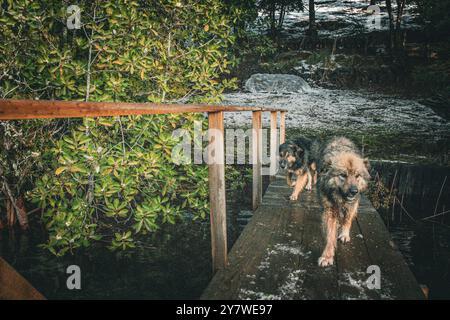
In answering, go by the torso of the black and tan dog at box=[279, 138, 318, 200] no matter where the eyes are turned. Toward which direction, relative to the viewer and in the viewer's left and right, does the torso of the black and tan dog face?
facing the viewer and to the left of the viewer

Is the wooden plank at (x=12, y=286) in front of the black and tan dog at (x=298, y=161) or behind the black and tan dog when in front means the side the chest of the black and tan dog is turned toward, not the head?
in front

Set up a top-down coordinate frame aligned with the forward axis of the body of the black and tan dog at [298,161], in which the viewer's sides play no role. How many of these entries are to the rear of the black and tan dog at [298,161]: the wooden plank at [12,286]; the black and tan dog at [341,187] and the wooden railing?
0

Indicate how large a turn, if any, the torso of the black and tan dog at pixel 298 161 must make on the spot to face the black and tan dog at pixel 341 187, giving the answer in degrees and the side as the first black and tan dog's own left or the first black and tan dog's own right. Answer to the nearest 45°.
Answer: approximately 45° to the first black and tan dog's own left

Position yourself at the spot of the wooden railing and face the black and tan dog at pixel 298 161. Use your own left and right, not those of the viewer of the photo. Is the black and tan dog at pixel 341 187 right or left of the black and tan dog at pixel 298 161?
right

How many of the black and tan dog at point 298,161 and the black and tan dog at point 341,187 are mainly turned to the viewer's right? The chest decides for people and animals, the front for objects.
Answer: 0

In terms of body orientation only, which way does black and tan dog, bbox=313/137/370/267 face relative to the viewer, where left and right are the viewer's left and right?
facing the viewer

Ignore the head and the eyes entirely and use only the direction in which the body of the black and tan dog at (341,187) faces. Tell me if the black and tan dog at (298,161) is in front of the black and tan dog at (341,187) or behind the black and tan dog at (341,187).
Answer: behind
